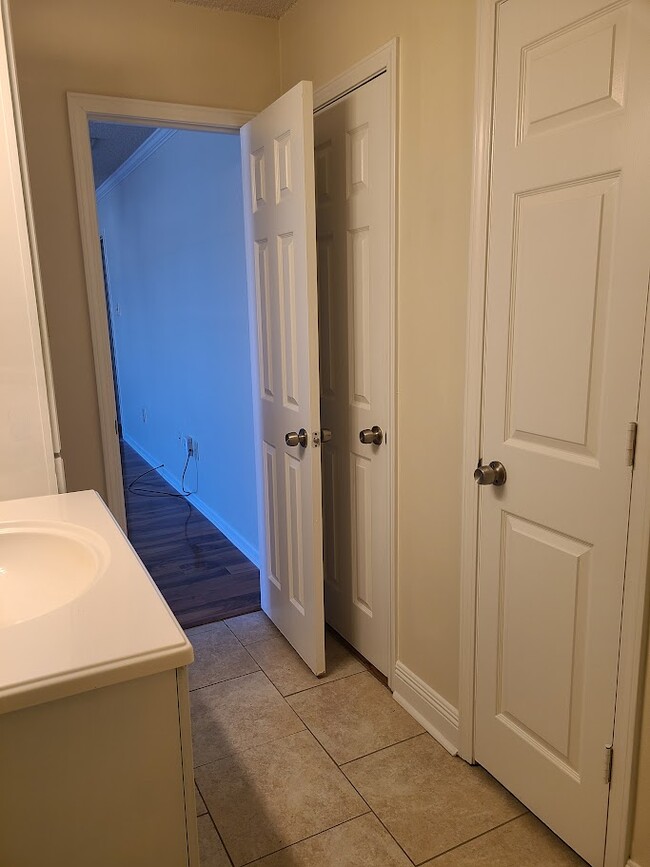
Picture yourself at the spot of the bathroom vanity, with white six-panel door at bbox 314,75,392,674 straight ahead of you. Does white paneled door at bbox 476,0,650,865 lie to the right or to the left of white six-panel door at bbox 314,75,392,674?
right

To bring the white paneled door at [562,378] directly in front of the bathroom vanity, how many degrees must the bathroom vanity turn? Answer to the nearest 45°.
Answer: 0° — it already faces it

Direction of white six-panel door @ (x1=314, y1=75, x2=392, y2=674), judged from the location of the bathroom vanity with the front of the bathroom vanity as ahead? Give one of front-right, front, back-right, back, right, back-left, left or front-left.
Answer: front-left

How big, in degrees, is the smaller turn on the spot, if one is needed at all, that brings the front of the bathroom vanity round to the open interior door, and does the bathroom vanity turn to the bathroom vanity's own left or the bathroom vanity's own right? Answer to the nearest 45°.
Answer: approximately 45° to the bathroom vanity's own left

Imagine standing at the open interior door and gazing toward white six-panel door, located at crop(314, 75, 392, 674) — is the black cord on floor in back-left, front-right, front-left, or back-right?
back-left

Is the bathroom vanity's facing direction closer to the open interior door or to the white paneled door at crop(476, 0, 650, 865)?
the white paneled door

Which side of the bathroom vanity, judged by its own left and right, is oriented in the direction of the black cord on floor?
left

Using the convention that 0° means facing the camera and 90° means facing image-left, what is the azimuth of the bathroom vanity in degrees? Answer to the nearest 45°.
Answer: approximately 270°
